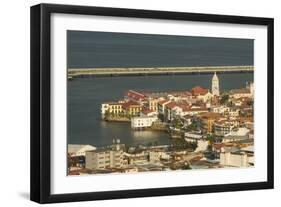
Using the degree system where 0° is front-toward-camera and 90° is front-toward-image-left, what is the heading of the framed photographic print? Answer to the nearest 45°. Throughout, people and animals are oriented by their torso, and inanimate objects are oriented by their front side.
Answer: approximately 315°
